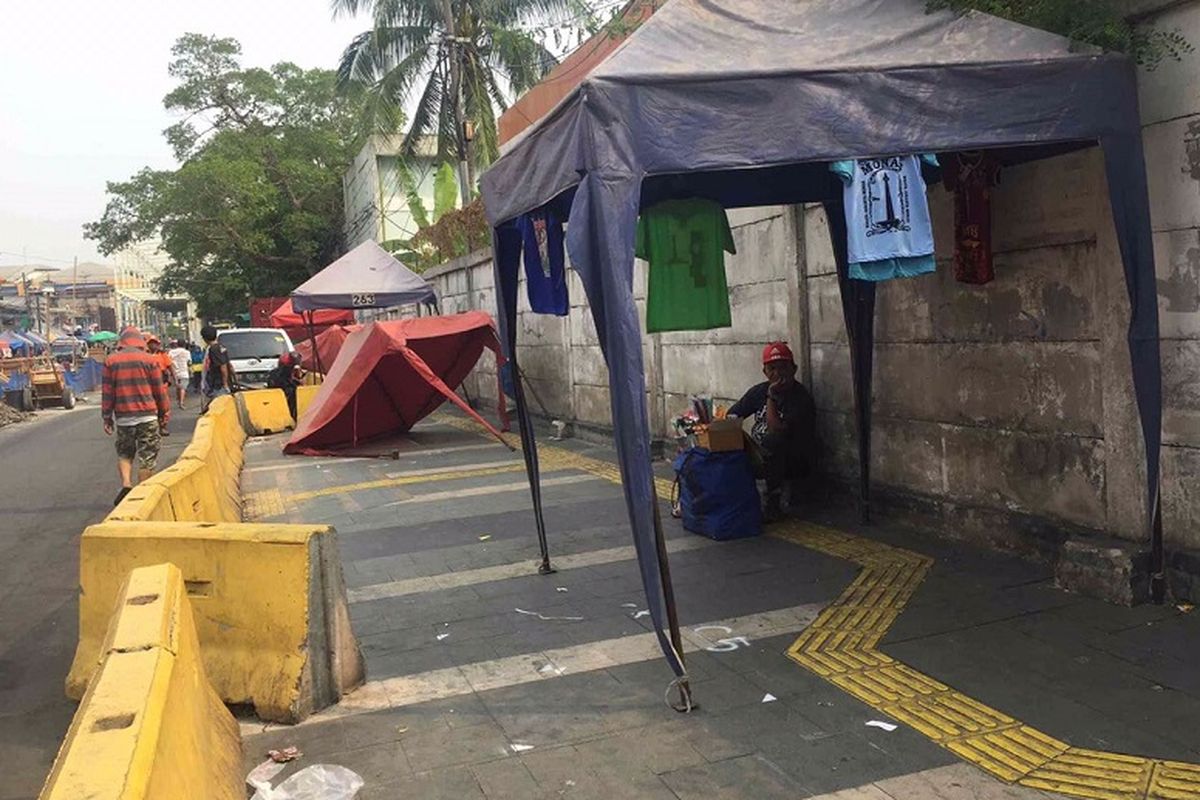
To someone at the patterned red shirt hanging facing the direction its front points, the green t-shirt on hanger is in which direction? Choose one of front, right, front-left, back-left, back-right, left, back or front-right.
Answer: right

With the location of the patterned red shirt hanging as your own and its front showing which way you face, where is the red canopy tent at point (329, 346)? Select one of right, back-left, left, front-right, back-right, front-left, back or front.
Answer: back-right

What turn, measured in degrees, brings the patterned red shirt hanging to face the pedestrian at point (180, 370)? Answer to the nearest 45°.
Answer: approximately 135° to its right

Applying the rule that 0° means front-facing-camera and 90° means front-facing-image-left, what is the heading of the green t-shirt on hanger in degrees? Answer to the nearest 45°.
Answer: approximately 0°
